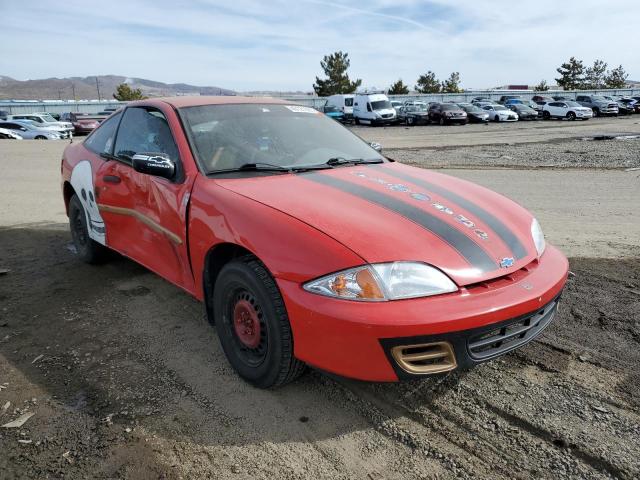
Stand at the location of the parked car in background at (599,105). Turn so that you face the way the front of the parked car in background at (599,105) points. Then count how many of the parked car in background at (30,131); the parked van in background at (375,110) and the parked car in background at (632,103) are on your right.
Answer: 2

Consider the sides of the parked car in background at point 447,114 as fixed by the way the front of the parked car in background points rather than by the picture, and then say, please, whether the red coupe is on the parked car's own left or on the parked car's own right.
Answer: on the parked car's own right

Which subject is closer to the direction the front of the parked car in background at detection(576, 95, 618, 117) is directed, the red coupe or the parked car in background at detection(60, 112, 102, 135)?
the red coupe

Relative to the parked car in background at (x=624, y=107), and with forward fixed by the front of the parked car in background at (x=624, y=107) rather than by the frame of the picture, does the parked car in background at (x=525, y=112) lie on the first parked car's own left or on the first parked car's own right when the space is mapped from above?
on the first parked car's own right
